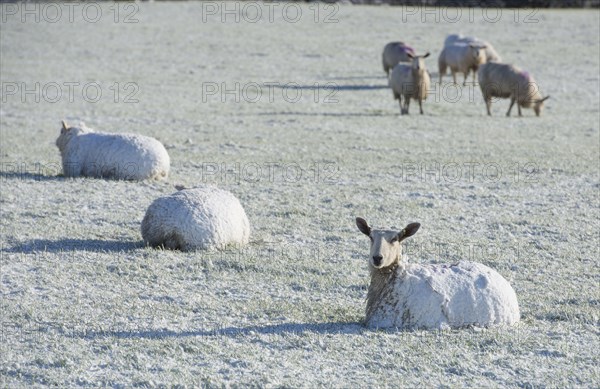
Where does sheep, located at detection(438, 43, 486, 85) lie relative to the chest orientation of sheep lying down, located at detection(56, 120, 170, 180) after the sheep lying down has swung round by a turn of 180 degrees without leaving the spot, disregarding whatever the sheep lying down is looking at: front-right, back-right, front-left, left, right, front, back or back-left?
front-left

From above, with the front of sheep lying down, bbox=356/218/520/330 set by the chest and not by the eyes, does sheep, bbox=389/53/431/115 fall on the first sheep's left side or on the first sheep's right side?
on the first sheep's right side

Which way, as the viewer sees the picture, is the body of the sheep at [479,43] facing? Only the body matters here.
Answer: to the viewer's right

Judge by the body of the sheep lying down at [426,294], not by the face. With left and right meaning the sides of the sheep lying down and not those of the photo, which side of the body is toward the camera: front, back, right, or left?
left

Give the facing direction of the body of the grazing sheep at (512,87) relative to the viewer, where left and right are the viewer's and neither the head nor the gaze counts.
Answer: facing to the right of the viewer

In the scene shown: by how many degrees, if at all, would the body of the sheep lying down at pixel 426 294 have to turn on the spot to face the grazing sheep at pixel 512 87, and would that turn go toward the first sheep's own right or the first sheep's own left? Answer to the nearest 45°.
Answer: approximately 90° to the first sheep's own right

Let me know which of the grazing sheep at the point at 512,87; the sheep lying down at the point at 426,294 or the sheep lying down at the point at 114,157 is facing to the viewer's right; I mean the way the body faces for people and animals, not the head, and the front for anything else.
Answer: the grazing sheep

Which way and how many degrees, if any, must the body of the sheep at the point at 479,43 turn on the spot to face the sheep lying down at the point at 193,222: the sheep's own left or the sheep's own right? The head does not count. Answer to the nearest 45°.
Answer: approximately 90° to the sheep's own right

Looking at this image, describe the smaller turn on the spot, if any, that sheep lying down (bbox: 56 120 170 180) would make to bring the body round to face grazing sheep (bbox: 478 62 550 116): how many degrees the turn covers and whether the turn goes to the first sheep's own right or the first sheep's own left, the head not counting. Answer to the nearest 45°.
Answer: approximately 135° to the first sheep's own right

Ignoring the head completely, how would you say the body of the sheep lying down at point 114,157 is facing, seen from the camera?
to the viewer's left

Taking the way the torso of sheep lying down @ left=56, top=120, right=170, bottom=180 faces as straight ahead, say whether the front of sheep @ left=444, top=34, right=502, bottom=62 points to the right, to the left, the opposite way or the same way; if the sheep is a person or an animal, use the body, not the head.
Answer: the opposite way

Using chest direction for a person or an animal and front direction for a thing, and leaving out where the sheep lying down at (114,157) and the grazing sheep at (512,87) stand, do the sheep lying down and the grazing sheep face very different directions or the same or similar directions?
very different directions
